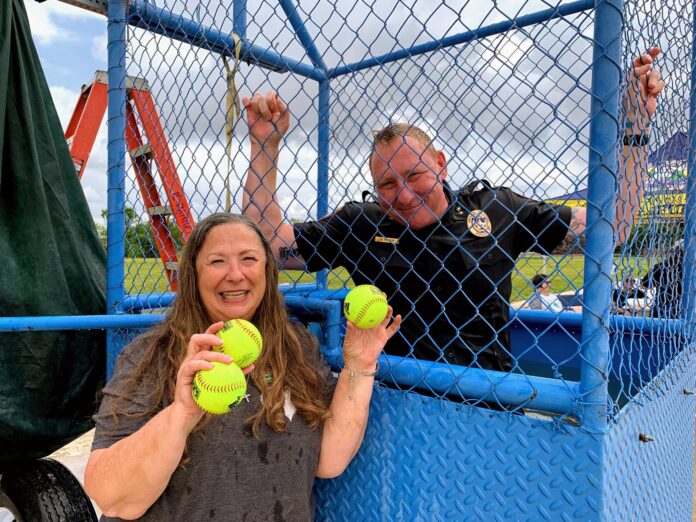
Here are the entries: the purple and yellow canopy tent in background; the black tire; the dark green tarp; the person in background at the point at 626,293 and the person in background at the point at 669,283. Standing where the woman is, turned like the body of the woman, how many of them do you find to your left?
3

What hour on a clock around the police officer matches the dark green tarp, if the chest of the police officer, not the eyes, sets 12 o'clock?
The dark green tarp is roughly at 3 o'clock from the police officer.

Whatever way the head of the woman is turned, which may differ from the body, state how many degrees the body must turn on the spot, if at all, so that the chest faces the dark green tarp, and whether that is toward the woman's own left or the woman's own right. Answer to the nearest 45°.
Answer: approximately 135° to the woman's own right

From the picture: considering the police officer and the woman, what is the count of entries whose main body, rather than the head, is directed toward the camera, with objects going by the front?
2

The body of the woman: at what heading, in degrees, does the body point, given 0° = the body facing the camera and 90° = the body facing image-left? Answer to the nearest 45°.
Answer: approximately 0°

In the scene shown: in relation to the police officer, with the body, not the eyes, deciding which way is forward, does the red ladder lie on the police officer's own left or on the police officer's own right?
on the police officer's own right

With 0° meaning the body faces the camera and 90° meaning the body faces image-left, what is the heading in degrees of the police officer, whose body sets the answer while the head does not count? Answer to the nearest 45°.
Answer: approximately 0°

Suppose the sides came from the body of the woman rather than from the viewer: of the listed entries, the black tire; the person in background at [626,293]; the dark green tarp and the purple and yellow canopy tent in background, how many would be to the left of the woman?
2

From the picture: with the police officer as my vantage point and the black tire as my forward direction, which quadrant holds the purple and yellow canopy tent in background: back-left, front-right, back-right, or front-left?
back-right

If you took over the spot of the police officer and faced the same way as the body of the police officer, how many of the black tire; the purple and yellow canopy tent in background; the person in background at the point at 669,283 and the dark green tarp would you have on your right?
2

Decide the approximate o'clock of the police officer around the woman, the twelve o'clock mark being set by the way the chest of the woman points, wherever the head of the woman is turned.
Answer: The police officer is roughly at 8 o'clock from the woman.

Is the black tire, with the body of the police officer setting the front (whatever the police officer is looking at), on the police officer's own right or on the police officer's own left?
on the police officer's own right

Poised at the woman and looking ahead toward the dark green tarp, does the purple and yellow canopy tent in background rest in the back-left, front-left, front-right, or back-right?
back-right
